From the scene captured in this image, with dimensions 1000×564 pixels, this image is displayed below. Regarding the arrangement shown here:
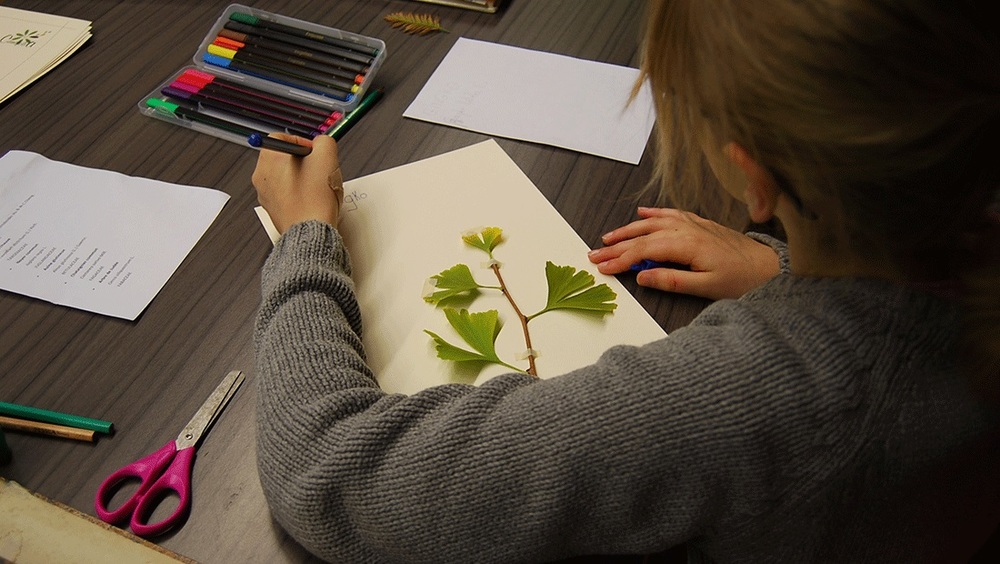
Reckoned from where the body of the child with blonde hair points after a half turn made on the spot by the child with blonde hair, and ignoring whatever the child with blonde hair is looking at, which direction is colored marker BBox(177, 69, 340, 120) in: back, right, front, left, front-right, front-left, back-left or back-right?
back

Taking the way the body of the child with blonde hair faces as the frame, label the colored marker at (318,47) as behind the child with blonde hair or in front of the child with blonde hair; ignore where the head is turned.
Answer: in front

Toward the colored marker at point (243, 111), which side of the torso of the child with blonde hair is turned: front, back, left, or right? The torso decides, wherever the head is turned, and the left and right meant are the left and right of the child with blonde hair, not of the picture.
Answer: front

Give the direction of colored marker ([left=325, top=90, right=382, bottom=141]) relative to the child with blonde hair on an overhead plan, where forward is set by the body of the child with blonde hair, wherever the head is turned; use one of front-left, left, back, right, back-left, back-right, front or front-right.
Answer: front

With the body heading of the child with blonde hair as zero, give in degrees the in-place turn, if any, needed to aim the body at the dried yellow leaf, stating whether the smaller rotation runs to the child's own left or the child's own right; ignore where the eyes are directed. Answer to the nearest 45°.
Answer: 0° — they already face it

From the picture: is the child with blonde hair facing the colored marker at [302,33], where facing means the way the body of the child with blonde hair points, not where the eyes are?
yes

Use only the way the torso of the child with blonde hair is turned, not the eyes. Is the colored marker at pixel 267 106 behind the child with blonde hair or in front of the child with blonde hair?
in front

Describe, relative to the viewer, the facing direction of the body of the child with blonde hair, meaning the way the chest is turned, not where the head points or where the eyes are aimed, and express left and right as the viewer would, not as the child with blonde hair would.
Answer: facing away from the viewer and to the left of the viewer

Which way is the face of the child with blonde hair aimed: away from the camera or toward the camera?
away from the camera

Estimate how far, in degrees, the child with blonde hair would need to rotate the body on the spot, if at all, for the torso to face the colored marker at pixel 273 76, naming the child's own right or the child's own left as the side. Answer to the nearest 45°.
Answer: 0° — they already face it

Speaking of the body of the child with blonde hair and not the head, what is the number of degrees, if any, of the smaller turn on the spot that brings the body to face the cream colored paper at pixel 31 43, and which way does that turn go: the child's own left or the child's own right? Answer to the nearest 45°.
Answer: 0° — they already face it

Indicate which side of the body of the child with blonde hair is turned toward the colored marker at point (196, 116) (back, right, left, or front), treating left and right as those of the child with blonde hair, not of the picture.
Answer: front

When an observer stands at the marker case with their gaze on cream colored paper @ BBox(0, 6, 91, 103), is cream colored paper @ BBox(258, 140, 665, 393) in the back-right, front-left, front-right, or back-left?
back-left

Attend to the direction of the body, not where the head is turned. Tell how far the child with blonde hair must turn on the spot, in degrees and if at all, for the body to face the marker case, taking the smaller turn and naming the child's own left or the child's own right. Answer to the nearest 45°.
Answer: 0° — they already face it
